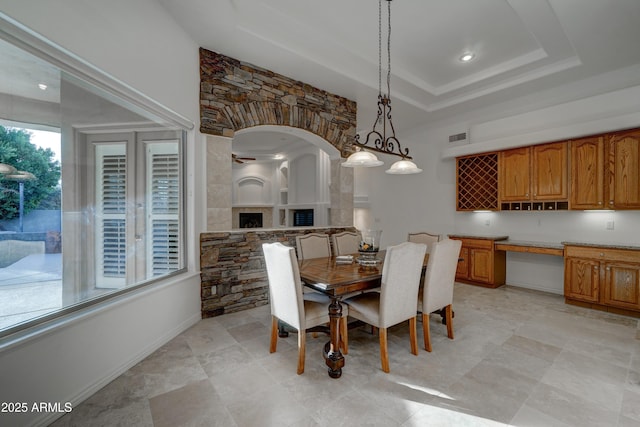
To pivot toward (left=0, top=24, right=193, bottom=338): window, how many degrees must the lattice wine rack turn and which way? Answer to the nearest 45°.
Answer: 0° — it already faces it

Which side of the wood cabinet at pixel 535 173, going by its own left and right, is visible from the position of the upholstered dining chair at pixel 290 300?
front

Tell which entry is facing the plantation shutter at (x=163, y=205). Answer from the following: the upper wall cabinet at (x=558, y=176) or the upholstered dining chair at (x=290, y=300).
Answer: the upper wall cabinet

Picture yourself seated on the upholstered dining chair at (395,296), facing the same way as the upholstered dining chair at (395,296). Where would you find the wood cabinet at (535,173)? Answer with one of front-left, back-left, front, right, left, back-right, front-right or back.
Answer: right

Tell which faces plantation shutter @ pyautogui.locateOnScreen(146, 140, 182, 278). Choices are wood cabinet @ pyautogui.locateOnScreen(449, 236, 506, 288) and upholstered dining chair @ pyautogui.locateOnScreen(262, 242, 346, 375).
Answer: the wood cabinet

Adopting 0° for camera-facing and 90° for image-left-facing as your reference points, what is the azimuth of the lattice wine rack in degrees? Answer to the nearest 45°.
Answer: approximately 45°

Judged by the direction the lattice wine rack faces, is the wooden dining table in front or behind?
in front

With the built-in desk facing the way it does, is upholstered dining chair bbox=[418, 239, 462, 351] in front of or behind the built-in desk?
in front

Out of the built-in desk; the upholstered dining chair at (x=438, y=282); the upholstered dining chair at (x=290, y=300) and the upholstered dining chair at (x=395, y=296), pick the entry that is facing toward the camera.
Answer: the built-in desk

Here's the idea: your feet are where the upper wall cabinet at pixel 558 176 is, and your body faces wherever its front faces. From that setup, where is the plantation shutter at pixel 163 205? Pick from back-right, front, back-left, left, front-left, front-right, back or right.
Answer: front

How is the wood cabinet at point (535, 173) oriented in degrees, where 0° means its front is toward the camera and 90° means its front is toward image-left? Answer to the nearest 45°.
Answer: approximately 45°

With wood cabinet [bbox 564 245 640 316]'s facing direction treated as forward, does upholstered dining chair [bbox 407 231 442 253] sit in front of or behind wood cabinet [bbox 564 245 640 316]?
in front

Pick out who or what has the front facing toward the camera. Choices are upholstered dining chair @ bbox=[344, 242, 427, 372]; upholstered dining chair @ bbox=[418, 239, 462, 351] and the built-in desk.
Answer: the built-in desk

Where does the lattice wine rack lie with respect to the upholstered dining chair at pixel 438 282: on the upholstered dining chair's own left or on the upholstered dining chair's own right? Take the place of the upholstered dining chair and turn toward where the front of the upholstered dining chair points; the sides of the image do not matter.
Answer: on the upholstered dining chair's own right

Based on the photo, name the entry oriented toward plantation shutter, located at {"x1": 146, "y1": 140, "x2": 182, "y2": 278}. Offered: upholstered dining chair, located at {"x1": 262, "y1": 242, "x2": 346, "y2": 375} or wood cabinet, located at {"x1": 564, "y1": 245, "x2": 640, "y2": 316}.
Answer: the wood cabinet

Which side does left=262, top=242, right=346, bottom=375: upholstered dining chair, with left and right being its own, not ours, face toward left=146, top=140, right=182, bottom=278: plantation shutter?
left

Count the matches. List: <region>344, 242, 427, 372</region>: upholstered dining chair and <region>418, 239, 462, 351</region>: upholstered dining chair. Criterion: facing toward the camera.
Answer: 0

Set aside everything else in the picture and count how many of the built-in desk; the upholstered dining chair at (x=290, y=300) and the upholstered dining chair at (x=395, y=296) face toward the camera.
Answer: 1
